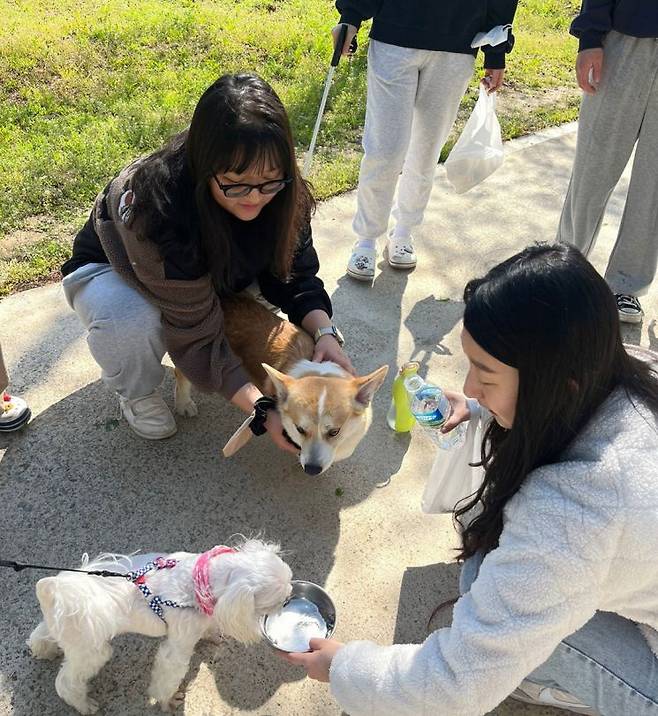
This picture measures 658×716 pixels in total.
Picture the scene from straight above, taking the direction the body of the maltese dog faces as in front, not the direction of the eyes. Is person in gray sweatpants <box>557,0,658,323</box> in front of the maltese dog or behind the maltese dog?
in front

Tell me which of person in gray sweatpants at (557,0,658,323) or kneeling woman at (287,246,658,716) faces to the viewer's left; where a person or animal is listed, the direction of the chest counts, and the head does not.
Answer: the kneeling woman

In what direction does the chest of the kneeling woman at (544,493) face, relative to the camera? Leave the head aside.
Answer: to the viewer's left

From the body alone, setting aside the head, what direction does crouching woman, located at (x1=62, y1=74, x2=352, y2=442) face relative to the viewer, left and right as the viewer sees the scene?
facing the viewer and to the right of the viewer

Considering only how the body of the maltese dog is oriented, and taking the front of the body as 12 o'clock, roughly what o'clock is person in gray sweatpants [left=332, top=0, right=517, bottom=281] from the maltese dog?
The person in gray sweatpants is roughly at 10 o'clock from the maltese dog.

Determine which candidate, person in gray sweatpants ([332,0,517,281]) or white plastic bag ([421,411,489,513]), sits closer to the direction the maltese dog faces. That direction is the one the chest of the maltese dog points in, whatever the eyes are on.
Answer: the white plastic bag

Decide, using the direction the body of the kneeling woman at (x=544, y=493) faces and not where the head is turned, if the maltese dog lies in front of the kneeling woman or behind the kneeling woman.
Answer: in front

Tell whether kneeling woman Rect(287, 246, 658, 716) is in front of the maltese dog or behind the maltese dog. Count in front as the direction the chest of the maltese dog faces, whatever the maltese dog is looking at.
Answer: in front

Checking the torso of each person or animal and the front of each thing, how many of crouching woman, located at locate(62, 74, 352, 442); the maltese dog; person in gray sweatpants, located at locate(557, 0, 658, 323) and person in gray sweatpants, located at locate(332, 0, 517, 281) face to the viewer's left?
0

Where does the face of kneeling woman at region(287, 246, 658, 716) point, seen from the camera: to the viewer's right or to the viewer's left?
to the viewer's left

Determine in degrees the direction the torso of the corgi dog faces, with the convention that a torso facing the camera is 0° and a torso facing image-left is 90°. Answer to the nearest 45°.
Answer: approximately 315°

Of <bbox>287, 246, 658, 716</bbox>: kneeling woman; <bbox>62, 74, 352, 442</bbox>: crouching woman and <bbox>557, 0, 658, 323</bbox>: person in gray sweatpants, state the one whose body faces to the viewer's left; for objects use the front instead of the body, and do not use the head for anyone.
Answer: <bbox>287, 246, 658, 716</bbox>: kneeling woman

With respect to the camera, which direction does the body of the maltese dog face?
to the viewer's right

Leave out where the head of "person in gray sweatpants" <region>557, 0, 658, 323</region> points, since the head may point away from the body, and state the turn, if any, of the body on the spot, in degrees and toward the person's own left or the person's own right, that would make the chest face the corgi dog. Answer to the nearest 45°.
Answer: approximately 45° to the person's own right

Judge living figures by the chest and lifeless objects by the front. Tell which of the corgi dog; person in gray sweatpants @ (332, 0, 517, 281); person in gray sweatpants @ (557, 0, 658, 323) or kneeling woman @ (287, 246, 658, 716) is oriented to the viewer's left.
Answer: the kneeling woman

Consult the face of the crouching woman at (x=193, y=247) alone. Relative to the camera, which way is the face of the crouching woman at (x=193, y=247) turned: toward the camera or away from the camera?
toward the camera

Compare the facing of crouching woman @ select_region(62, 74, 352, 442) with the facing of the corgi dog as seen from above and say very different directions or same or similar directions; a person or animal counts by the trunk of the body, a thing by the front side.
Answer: same or similar directions

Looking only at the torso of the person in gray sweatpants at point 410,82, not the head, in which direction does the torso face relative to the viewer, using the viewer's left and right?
facing the viewer

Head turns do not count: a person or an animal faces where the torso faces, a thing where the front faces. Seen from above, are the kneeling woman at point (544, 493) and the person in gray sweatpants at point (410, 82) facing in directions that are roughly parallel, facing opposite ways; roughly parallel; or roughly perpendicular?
roughly perpendicular
